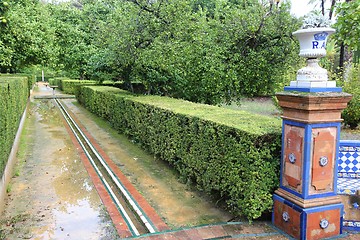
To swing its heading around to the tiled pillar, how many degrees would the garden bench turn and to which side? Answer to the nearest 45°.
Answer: approximately 45° to its right

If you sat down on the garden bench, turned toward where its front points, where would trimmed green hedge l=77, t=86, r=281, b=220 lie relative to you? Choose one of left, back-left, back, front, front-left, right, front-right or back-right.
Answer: right
